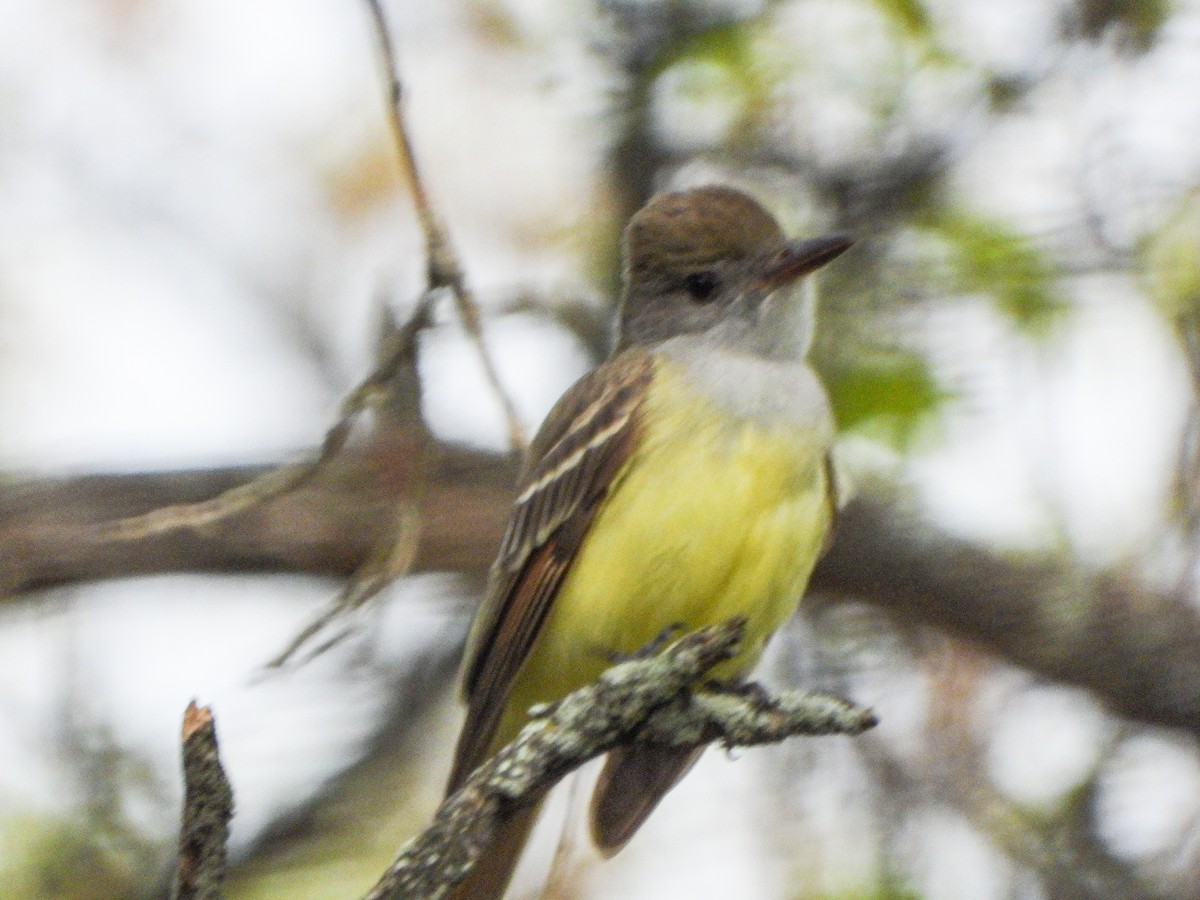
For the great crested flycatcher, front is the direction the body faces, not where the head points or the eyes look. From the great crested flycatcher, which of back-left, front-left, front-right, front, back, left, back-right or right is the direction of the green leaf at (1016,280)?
left

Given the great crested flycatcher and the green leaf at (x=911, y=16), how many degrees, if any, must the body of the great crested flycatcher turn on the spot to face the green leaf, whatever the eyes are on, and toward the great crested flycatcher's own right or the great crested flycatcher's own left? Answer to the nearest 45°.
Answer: approximately 90° to the great crested flycatcher's own left

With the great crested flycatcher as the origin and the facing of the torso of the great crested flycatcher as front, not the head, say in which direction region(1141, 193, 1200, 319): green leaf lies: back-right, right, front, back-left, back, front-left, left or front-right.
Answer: left

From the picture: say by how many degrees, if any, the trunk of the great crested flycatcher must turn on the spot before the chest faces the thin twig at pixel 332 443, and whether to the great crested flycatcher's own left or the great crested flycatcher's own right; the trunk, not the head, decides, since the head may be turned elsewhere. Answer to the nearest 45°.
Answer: approximately 135° to the great crested flycatcher's own right

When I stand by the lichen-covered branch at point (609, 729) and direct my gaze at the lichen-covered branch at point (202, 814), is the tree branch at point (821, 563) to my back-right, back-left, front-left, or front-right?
back-right

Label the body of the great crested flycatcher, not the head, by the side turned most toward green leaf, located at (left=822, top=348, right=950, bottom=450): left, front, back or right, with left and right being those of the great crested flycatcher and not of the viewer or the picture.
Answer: left

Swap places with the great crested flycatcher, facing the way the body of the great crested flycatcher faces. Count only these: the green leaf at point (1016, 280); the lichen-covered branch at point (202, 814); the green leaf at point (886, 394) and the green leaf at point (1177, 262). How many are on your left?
3

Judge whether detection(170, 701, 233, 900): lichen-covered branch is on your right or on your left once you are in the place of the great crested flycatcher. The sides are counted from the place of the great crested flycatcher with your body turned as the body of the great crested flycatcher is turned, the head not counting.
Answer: on your right

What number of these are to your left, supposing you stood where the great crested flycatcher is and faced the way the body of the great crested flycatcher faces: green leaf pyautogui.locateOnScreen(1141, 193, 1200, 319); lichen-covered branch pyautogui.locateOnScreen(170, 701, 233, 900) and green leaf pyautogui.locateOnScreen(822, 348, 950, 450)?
2

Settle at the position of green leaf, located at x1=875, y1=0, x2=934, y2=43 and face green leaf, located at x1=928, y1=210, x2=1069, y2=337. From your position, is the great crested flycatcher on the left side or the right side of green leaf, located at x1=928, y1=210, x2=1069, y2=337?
right
